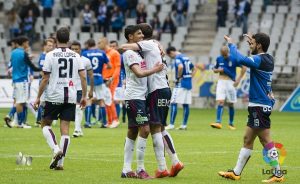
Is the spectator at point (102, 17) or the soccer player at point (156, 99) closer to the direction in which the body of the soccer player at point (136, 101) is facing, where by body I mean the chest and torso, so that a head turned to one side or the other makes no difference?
the soccer player

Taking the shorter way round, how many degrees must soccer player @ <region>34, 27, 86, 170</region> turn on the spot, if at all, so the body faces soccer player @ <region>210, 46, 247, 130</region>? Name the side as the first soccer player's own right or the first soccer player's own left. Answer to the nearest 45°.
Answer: approximately 45° to the first soccer player's own right

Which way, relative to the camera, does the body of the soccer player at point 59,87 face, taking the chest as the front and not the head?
away from the camera

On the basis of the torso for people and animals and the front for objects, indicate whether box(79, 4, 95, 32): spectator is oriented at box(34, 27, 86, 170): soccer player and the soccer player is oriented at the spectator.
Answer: yes

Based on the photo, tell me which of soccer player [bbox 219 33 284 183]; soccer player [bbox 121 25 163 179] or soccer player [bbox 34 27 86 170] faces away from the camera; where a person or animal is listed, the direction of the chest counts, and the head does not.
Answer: soccer player [bbox 34 27 86 170]

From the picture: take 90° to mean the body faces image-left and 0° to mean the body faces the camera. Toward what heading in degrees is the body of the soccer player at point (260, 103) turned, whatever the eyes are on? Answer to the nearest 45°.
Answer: approximately 90°

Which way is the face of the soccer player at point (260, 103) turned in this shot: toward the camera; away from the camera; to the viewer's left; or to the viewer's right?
to the viewer's left

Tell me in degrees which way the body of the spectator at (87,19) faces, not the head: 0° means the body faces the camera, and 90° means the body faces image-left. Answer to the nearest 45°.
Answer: approximately 0°

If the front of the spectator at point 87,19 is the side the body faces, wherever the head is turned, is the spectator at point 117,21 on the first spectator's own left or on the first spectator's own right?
on the first spectator's own left
